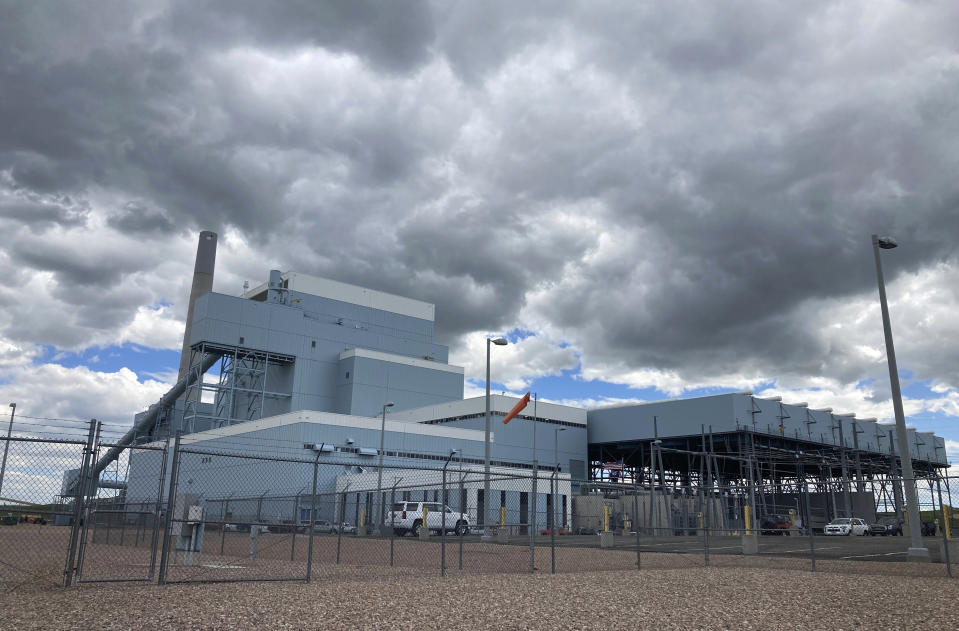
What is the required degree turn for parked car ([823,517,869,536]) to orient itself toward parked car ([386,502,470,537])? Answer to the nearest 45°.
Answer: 0° — it already faces it

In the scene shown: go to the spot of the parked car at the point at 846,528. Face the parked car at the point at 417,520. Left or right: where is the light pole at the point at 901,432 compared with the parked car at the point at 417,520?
left

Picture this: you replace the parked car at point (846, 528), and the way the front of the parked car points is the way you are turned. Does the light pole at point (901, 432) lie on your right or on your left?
on your left

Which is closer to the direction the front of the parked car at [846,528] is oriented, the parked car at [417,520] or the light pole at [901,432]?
the parked car

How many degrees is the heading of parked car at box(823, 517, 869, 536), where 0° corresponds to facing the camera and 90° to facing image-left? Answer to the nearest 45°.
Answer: approximately 45°
